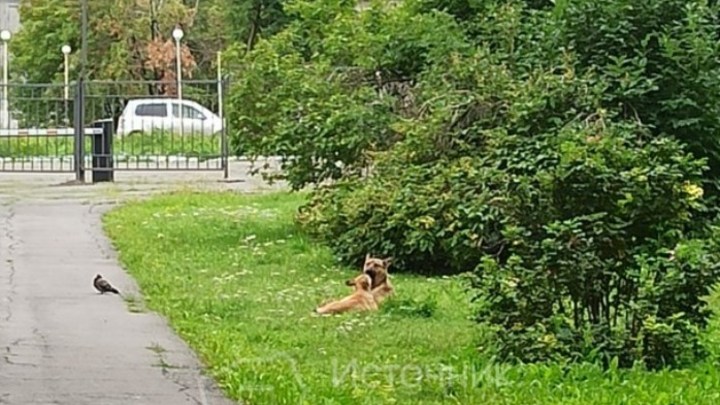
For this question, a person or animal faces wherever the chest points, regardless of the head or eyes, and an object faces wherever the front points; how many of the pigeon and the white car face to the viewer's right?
1

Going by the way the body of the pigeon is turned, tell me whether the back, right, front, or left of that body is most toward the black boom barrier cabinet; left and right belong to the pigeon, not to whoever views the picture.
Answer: right

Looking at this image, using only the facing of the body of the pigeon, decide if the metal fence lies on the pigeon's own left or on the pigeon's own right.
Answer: on the pigeon's own right

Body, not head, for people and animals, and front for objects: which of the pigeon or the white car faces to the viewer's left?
the pigeon

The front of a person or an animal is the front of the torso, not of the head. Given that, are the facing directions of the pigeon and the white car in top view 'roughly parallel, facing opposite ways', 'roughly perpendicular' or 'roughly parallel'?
roughly parallel, facing opposite ways

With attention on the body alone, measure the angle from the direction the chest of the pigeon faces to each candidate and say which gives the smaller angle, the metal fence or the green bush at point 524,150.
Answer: the metal fence

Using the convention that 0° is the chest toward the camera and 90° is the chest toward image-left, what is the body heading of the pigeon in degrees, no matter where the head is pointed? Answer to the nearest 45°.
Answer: approximately 90°

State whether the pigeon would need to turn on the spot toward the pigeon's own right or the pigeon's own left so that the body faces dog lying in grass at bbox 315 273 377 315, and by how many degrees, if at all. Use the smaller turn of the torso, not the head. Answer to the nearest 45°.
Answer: approximately 135° to the pigeon's own left

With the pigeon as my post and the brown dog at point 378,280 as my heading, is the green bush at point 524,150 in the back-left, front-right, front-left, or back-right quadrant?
front-left

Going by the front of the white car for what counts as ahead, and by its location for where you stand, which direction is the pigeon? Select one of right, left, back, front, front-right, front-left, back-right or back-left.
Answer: right

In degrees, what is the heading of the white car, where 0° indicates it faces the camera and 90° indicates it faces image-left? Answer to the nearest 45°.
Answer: approximately 270°

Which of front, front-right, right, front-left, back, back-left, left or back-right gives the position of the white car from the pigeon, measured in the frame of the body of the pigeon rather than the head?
right

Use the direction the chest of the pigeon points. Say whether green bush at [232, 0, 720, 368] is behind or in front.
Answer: behind

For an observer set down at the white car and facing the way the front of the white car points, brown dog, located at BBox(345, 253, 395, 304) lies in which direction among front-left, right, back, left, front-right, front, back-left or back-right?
right
